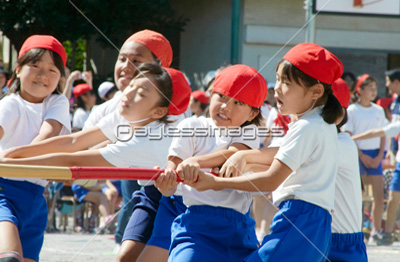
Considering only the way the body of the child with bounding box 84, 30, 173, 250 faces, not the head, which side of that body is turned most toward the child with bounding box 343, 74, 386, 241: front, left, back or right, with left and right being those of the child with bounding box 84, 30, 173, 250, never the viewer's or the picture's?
back

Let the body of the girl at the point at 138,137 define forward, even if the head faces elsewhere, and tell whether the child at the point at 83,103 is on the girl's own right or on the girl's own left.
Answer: on the girl's own right

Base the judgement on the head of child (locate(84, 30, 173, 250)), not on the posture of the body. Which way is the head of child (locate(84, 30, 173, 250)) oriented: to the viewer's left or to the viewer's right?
to the viewer's left

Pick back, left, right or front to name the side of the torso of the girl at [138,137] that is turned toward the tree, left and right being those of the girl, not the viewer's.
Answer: right

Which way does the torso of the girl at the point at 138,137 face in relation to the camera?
to the viewer's left

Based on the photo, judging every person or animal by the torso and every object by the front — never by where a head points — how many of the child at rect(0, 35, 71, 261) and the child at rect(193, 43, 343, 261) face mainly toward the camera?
1

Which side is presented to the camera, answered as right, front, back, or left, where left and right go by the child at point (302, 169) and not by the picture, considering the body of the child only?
left

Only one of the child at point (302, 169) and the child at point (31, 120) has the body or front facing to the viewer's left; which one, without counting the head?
the child at point (302, 169)

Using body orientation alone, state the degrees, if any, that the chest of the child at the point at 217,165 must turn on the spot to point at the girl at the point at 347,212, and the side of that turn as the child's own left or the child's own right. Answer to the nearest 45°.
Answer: approximately 135° to the child's own left

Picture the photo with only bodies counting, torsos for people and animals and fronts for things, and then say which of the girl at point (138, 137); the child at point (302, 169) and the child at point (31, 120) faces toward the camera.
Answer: the child at point (31, 120)

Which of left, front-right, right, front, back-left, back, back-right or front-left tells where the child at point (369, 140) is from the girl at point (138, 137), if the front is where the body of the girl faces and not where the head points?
back-right

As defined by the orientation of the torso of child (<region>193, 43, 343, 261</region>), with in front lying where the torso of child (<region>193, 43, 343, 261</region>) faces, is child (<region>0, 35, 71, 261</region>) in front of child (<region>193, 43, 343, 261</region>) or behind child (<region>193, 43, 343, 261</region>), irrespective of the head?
in front

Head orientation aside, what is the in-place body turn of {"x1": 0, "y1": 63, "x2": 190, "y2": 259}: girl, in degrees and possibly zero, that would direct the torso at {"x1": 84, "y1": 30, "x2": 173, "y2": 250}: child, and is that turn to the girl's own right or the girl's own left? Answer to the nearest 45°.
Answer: approximately 90° to the girl's own right

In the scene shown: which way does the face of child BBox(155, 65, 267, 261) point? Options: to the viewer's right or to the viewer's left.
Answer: to the viewer's left
